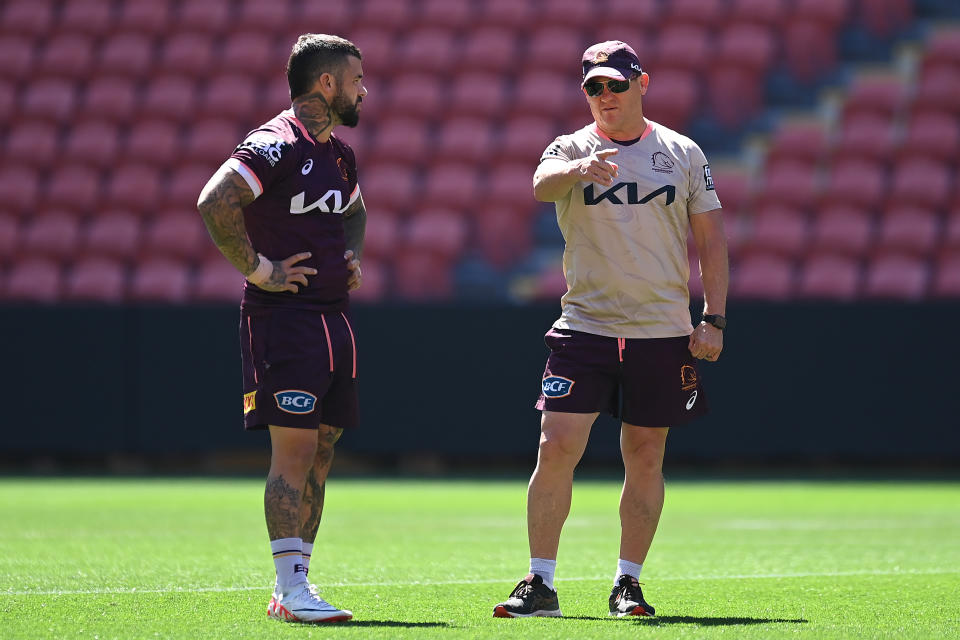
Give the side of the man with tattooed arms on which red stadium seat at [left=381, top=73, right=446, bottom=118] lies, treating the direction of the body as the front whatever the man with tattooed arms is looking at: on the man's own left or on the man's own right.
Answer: on the man's own left

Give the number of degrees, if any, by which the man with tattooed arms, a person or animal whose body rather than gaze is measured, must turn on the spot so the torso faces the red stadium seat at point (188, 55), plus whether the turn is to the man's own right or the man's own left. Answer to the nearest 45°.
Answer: approximately 135° to the man's own left

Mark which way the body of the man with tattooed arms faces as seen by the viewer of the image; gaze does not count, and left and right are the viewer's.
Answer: facing the viewer and to the right of the viewer

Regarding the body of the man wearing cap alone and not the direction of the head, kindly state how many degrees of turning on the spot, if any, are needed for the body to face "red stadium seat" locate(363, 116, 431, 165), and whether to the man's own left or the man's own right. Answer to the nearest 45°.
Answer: approximately 180°

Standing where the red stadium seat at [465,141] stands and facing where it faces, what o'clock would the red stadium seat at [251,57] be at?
the red stadium seat at [251,57] is roughly at 4 o'clock from the red stadium seat at [465,141].

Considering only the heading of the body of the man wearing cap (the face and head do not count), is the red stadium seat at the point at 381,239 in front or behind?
behind

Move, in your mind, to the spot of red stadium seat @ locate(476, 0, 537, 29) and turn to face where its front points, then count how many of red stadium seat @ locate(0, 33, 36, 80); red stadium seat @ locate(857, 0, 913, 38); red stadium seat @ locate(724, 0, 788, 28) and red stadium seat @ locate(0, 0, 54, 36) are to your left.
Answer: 2

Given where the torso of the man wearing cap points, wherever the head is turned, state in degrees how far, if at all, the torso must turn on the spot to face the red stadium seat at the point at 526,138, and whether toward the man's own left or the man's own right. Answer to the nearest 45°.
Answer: approximately 180°

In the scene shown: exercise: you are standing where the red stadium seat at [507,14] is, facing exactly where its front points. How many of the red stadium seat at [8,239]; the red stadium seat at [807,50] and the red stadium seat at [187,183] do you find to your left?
1

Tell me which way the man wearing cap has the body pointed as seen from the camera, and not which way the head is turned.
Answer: toward the camera

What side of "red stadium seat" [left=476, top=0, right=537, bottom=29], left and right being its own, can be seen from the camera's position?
front

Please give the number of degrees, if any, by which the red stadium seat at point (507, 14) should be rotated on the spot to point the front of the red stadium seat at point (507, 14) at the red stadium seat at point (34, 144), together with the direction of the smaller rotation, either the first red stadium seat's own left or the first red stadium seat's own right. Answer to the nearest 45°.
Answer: approximately 90° to the first red stadium seat's own right

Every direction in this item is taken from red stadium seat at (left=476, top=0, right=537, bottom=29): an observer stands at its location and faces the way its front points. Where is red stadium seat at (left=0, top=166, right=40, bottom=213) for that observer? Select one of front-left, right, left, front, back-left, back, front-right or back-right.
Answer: right

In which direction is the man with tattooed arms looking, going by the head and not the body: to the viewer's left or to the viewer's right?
to the viewer's right
